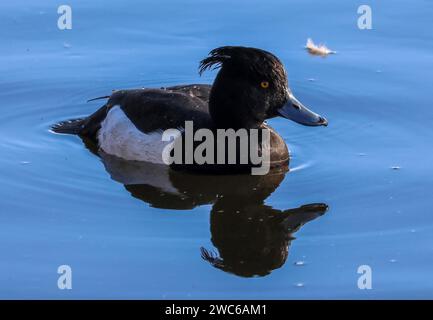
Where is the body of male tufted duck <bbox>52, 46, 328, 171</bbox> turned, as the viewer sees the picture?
to the viewer's right

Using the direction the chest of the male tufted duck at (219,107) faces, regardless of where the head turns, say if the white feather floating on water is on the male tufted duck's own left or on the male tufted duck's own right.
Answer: on the male tufted duck's own left
